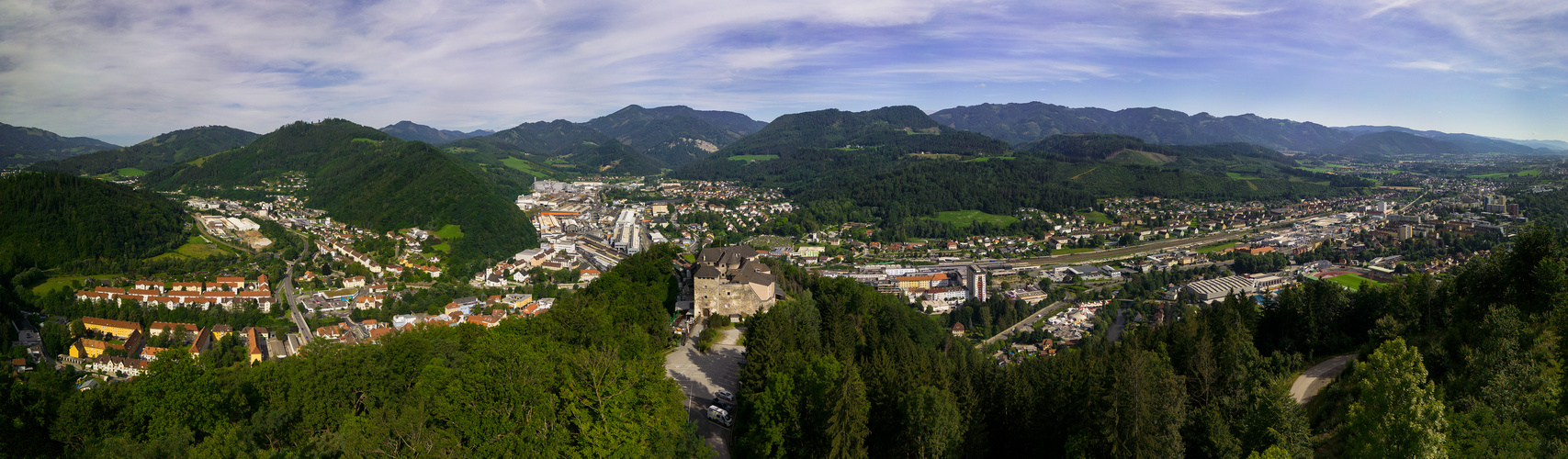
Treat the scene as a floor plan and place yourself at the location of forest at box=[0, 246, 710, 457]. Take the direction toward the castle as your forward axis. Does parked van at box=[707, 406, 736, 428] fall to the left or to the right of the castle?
right

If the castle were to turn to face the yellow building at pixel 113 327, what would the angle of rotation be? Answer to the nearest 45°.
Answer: approximately 90° to its right

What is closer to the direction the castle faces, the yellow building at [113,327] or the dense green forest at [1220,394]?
the dense green forest

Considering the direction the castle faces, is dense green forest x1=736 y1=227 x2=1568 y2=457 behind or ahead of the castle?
ahead

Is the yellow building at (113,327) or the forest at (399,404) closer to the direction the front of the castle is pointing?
the forest

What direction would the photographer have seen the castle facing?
facing the viewer

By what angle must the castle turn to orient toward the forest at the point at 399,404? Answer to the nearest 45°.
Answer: approximately 45° to its right

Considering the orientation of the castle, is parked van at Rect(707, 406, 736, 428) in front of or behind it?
in front

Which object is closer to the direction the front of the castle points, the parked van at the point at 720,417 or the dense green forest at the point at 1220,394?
the parked van
